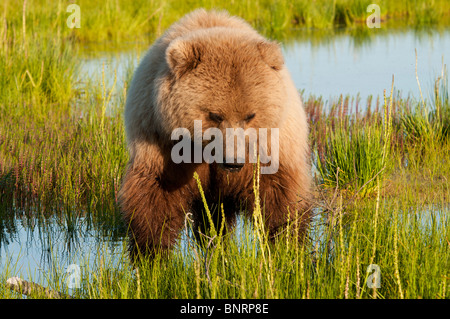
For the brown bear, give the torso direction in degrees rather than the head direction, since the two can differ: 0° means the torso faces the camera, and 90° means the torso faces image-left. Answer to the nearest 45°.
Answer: approximately 0°
